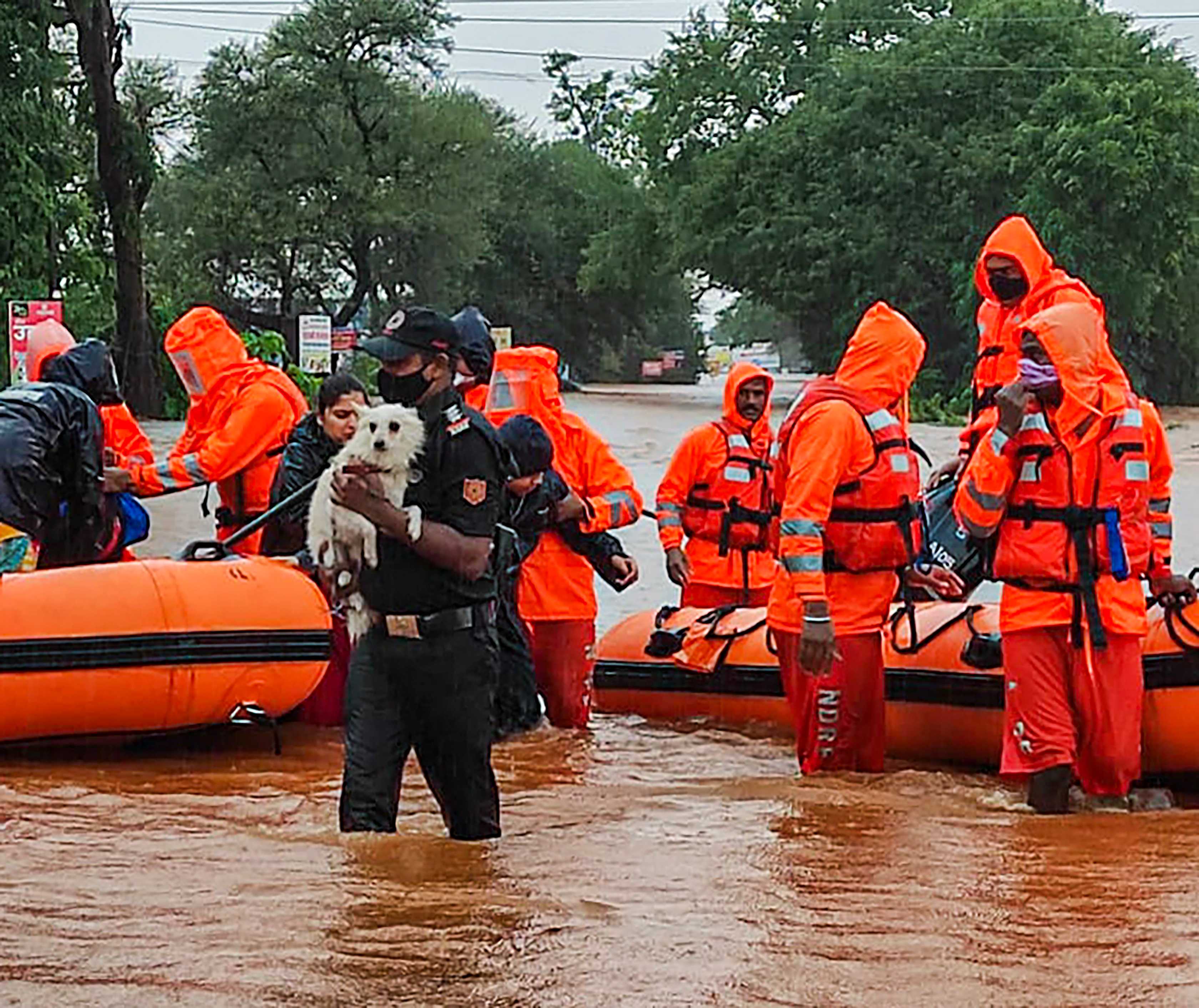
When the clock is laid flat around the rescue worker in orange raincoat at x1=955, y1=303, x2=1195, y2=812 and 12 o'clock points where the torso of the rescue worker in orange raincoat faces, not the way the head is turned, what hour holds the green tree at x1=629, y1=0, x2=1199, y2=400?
The green tree is roughly at 6 o'clock from the rescue worker in orange raincoat.

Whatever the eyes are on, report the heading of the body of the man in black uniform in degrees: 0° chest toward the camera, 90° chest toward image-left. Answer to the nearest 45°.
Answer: approximately 45°

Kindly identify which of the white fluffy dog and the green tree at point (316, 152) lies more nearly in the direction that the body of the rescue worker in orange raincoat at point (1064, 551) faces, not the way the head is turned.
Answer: the white fluffy dog

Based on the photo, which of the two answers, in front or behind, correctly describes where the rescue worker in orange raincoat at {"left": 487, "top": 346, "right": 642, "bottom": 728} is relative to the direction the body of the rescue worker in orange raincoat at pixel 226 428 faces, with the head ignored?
behind

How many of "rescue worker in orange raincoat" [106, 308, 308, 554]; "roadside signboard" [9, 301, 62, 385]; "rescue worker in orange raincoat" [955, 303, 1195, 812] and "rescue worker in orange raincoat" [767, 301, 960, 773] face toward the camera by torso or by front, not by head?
2

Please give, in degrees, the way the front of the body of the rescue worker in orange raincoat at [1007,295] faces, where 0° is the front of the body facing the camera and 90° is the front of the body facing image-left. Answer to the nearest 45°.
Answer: approximately 45°

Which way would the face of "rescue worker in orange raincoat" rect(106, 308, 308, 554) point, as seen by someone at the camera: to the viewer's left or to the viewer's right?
to the viewer's left

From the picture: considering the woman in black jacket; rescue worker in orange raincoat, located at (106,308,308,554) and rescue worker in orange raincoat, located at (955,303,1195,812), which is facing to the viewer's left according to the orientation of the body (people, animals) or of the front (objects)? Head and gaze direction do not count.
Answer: rescue worker in orange raincoat, located at (106,308,308,554)

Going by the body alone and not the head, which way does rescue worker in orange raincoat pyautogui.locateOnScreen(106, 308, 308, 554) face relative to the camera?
to the viewer's left

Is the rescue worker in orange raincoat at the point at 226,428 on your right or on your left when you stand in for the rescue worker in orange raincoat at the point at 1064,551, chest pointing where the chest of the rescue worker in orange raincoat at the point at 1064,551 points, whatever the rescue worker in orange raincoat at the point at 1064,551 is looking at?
on your right

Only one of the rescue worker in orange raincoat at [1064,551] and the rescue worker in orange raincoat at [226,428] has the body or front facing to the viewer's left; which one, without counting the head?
the rescue worker in orange raincoat at [226,428]

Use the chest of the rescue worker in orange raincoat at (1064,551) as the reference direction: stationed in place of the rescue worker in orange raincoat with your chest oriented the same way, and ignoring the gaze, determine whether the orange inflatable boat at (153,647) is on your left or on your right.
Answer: on your right
